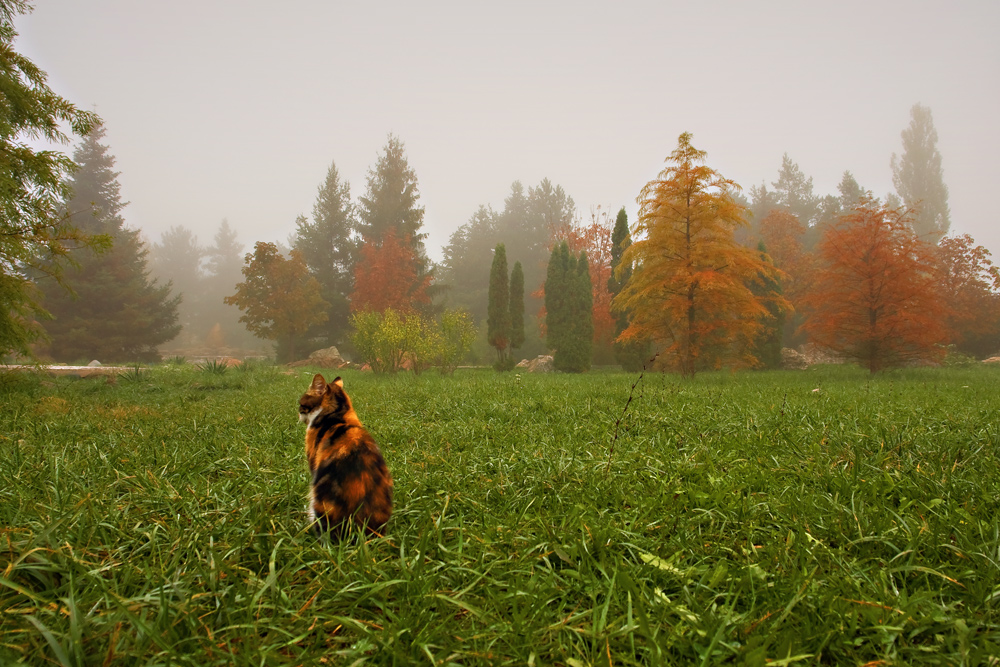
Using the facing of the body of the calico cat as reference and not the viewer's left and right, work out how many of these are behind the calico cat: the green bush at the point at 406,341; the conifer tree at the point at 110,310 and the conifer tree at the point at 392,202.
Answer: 0

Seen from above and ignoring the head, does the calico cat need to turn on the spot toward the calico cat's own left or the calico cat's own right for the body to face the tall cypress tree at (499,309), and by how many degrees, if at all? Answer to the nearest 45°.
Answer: approximately 45° to the calico cat's own right

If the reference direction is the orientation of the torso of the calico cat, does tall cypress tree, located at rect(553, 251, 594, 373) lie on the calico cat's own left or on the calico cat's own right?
on the calico cat's own right

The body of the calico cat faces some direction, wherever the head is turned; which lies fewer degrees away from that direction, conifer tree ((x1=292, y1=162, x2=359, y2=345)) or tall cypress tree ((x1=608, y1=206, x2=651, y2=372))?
the conifer tree

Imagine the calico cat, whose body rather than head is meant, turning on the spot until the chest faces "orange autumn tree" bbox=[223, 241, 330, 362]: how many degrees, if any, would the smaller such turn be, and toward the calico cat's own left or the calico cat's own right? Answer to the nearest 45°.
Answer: approximately 45° to the calico cat's own right

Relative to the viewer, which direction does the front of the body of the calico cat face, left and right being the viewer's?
facing away from the viewer and to the left of the viewer

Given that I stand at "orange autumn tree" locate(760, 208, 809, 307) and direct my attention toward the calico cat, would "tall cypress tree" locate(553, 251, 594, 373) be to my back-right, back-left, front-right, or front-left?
front-right

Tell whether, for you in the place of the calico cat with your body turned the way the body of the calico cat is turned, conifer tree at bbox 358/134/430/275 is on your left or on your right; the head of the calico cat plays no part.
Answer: on your right

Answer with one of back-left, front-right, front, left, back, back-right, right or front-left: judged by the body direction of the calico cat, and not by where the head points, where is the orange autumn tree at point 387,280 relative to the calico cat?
front-right

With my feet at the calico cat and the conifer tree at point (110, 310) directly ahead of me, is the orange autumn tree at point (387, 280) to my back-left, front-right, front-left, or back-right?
front-right

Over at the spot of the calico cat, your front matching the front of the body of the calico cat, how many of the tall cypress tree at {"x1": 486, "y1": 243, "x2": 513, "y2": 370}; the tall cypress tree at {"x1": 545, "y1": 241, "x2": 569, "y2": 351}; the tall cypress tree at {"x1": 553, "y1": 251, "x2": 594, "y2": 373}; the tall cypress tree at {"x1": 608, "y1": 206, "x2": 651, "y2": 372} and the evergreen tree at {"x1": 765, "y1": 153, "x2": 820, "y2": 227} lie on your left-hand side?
0

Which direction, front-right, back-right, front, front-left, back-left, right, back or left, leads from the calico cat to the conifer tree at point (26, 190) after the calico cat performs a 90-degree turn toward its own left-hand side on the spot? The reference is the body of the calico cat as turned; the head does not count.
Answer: right

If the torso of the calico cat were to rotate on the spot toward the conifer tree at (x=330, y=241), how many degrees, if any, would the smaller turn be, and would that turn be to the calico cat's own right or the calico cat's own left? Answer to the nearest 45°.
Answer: approximately 45° to the calico cat's own right
